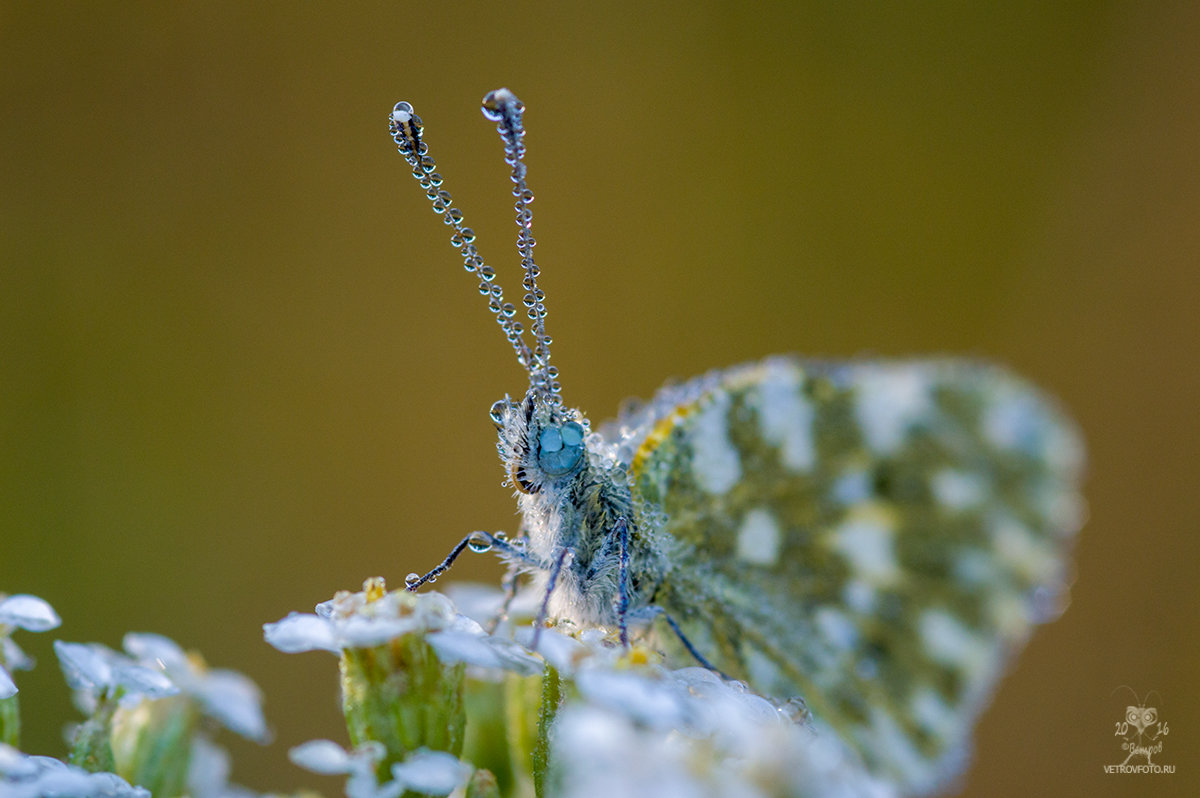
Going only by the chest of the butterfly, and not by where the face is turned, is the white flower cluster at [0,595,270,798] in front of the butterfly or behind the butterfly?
in front

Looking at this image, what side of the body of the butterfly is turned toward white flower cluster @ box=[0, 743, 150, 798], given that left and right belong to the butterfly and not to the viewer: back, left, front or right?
front

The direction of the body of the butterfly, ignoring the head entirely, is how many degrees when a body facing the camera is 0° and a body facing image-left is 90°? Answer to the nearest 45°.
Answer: approximately 45°

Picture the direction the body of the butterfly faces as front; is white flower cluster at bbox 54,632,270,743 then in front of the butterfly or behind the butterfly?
in front
